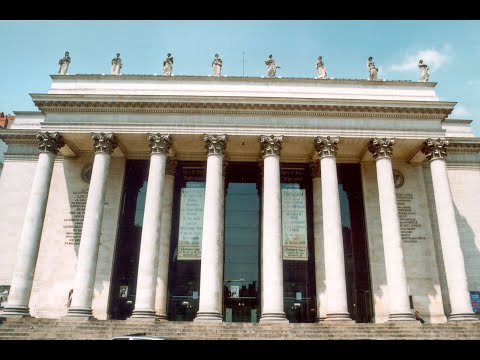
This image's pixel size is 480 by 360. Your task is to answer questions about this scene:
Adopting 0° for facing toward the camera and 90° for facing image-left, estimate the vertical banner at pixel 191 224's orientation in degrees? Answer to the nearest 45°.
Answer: approximately 0°

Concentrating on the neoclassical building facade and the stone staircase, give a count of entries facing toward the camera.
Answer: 2

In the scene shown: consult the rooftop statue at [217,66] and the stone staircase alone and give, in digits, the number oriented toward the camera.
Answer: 2

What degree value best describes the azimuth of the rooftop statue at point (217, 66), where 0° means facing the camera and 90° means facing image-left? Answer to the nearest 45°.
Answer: approximately 0°

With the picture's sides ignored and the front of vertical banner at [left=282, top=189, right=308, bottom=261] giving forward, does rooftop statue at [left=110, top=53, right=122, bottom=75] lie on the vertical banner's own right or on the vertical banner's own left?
on the vertical banner's own right

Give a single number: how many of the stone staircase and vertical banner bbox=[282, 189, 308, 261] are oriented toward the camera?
2

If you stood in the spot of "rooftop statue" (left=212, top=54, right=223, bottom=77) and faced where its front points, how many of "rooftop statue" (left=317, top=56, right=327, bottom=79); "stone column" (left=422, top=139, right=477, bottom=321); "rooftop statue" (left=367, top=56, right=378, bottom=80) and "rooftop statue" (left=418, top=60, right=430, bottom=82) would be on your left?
4
